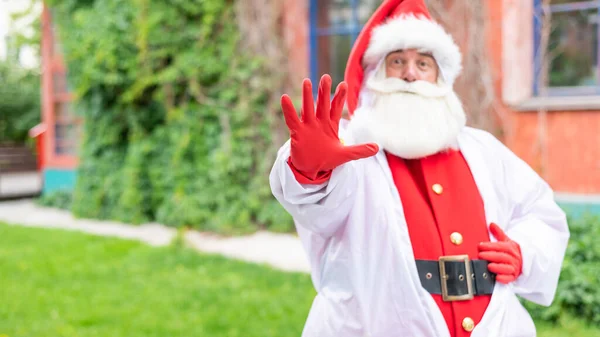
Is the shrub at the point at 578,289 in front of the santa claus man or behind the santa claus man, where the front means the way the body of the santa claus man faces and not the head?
behind

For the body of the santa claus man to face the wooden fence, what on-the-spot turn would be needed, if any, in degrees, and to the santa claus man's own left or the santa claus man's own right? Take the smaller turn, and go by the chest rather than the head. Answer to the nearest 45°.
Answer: approximately 135° to the santa claus man's own right

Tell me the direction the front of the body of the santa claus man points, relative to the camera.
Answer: toward the camera
